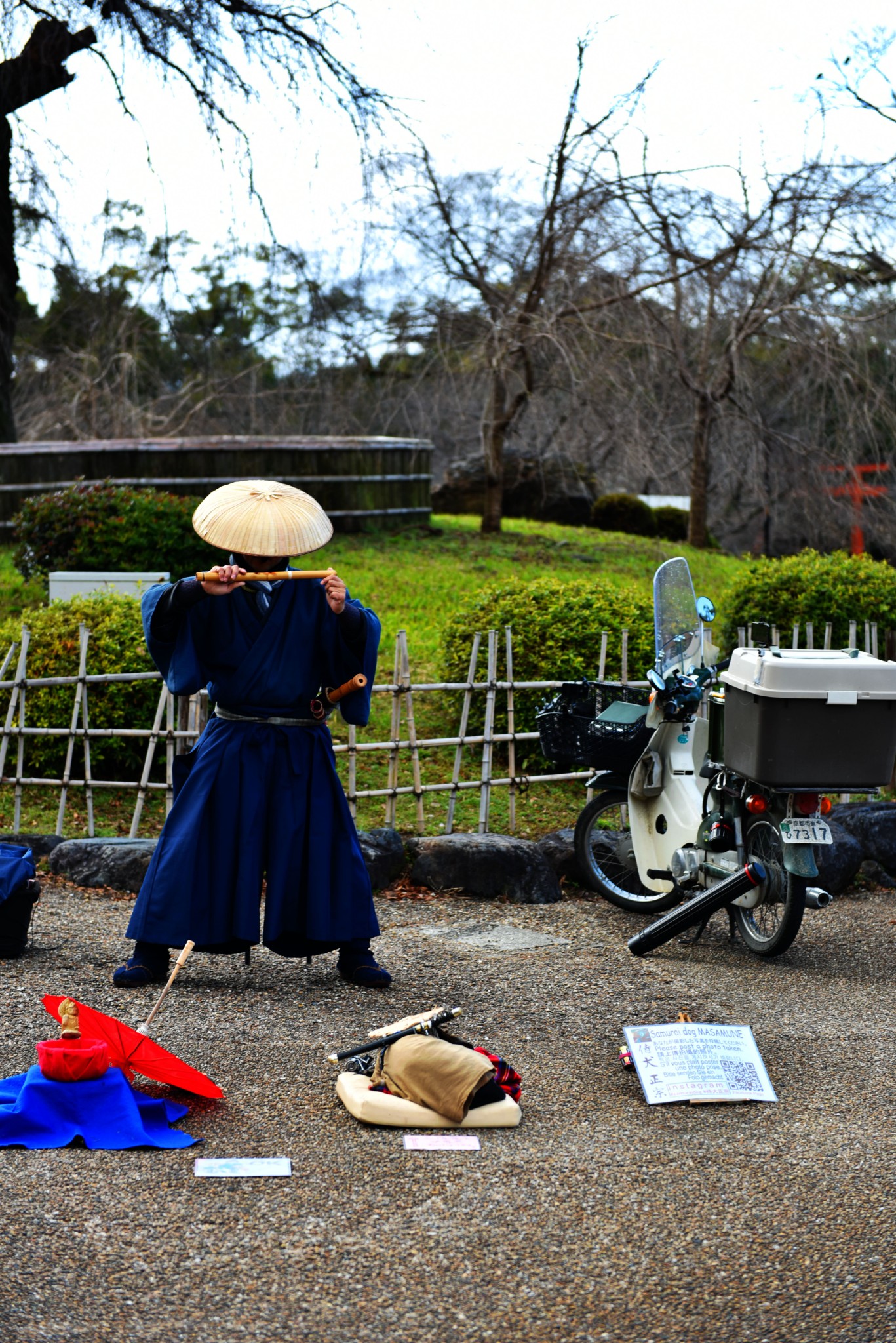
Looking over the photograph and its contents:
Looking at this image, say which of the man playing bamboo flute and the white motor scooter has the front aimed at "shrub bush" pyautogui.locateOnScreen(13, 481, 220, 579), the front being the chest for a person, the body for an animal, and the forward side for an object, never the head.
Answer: the white motor scooter

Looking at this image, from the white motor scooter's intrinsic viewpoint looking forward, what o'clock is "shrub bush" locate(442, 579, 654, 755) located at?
The shrub bush is roughly at 1 o'clock from the white motor scooter.

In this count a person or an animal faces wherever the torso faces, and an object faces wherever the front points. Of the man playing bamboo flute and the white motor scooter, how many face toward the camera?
1

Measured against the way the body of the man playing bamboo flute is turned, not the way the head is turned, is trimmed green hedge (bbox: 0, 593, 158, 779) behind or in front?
behind

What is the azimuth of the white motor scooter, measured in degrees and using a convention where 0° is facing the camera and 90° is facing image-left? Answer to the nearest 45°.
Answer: approximately 135°

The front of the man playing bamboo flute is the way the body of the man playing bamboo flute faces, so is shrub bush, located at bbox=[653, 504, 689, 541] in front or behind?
behind

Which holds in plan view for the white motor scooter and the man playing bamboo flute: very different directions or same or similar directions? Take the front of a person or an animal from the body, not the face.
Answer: very different directions

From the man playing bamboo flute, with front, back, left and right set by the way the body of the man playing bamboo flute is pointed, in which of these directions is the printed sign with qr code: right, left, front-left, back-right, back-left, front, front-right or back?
front-left

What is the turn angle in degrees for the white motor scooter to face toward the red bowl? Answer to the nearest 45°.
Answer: approximately 90° to its left

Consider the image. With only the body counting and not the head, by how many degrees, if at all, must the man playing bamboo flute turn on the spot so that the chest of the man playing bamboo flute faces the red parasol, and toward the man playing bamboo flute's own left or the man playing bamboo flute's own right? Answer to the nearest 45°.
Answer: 0° — they already face it

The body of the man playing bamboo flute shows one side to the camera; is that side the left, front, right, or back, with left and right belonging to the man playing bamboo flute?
front

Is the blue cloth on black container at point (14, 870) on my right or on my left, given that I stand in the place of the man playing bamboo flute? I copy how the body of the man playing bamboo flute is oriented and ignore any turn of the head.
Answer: on my right

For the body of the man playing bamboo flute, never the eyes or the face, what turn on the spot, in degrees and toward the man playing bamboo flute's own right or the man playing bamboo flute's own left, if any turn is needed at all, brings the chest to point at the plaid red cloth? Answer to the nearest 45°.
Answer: approximately 45° to the man playing bamboo flute's own left

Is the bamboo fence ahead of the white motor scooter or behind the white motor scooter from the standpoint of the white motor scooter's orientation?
ahead

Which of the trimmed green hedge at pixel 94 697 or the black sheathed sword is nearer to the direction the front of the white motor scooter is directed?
the trimmed green hedge
